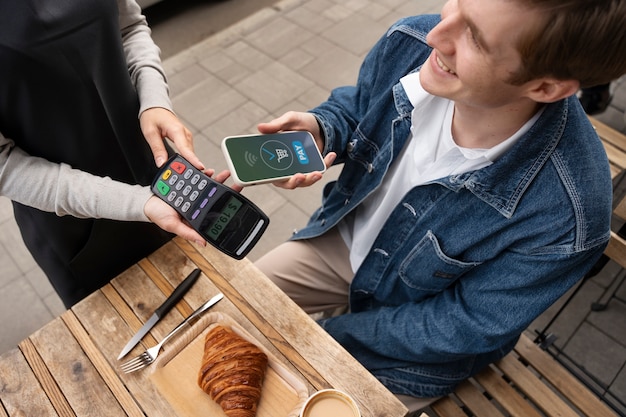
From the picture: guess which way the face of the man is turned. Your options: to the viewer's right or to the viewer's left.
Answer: to the viewer's left

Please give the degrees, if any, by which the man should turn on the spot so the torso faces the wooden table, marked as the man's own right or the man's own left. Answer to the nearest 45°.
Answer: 0° — they already face it

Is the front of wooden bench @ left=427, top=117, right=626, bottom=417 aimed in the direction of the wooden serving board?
yes

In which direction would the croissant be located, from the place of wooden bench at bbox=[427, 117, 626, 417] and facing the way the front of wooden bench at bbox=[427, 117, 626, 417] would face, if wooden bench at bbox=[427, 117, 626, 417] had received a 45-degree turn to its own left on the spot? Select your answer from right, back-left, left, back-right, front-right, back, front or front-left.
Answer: front-right

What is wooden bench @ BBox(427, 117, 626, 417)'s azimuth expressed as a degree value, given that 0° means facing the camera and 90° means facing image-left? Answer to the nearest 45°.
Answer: approximately 45°

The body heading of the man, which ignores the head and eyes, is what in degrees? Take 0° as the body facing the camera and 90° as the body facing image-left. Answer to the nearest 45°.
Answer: approximately 45°

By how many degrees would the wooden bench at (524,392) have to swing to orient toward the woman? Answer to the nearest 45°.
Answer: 0° — it already faces them

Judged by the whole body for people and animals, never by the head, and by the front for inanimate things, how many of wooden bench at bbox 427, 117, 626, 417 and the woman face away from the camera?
0
